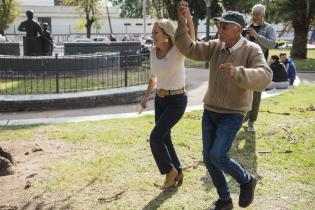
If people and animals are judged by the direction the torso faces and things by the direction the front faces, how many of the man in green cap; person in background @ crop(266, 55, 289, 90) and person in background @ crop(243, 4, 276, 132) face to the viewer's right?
0

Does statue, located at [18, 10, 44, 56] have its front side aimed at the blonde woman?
no

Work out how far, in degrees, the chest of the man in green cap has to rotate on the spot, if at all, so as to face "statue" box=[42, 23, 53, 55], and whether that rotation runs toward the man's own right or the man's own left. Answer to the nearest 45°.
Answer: approximately 90° to the man's own right

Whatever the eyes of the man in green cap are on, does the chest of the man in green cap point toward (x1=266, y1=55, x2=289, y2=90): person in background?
no

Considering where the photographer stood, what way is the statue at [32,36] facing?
facing the viewer and to the left of the viewer

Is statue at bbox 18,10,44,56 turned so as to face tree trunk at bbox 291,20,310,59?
no

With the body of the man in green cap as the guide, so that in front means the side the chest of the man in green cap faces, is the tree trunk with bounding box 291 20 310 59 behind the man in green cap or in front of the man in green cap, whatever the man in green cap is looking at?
behind

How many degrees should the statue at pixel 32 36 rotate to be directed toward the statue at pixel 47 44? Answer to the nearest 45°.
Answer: approximately 135° to its left

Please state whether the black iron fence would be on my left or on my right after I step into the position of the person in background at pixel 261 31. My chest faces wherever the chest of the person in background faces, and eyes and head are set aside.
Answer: on my right

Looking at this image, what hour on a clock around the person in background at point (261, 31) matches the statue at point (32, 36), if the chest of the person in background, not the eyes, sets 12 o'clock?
The statue is roughly at 3 o'clock from the person in background.

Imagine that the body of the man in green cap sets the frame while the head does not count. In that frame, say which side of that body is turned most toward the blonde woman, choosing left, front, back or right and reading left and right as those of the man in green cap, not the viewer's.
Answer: right

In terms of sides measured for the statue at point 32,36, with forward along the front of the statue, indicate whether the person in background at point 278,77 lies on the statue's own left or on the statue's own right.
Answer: on the statue's own left
